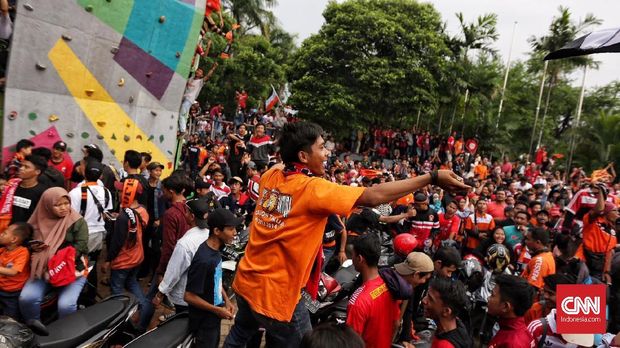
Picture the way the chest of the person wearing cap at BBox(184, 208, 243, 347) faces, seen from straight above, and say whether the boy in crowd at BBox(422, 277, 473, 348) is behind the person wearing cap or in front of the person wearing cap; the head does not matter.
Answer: in front

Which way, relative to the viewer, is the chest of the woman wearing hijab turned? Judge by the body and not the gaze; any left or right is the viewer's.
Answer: facing the viewer and to the right of the viewer

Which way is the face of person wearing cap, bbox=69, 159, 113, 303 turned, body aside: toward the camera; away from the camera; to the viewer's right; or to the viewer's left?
away from the camera

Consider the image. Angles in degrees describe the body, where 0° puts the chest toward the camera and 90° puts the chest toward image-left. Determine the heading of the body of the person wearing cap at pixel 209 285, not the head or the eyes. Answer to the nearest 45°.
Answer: approximately 270°

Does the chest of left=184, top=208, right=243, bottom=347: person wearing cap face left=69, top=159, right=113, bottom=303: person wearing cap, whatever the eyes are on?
no

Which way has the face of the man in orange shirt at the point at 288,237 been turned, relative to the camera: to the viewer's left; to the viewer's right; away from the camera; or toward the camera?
to the viewer's right

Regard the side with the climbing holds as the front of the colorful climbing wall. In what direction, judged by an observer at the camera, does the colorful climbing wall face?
facing the viewer

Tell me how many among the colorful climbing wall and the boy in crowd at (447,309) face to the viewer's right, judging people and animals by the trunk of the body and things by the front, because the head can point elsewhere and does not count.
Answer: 0

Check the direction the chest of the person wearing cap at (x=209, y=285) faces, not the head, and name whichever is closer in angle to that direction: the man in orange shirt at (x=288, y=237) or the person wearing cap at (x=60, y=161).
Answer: the man in orange shirt
